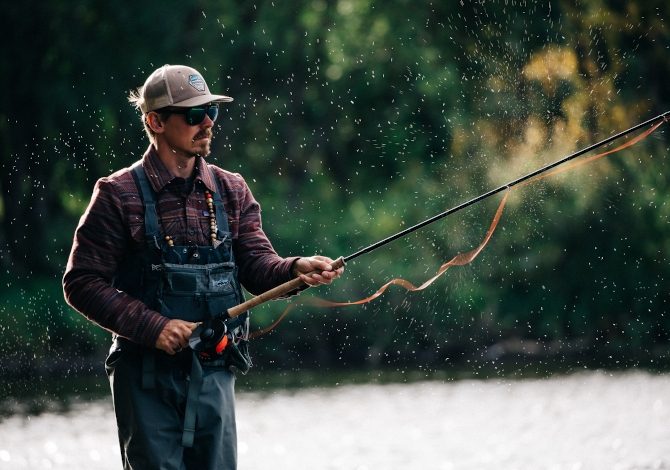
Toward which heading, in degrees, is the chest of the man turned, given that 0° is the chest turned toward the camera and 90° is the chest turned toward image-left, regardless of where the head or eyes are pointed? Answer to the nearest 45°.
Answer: approximately 315°
